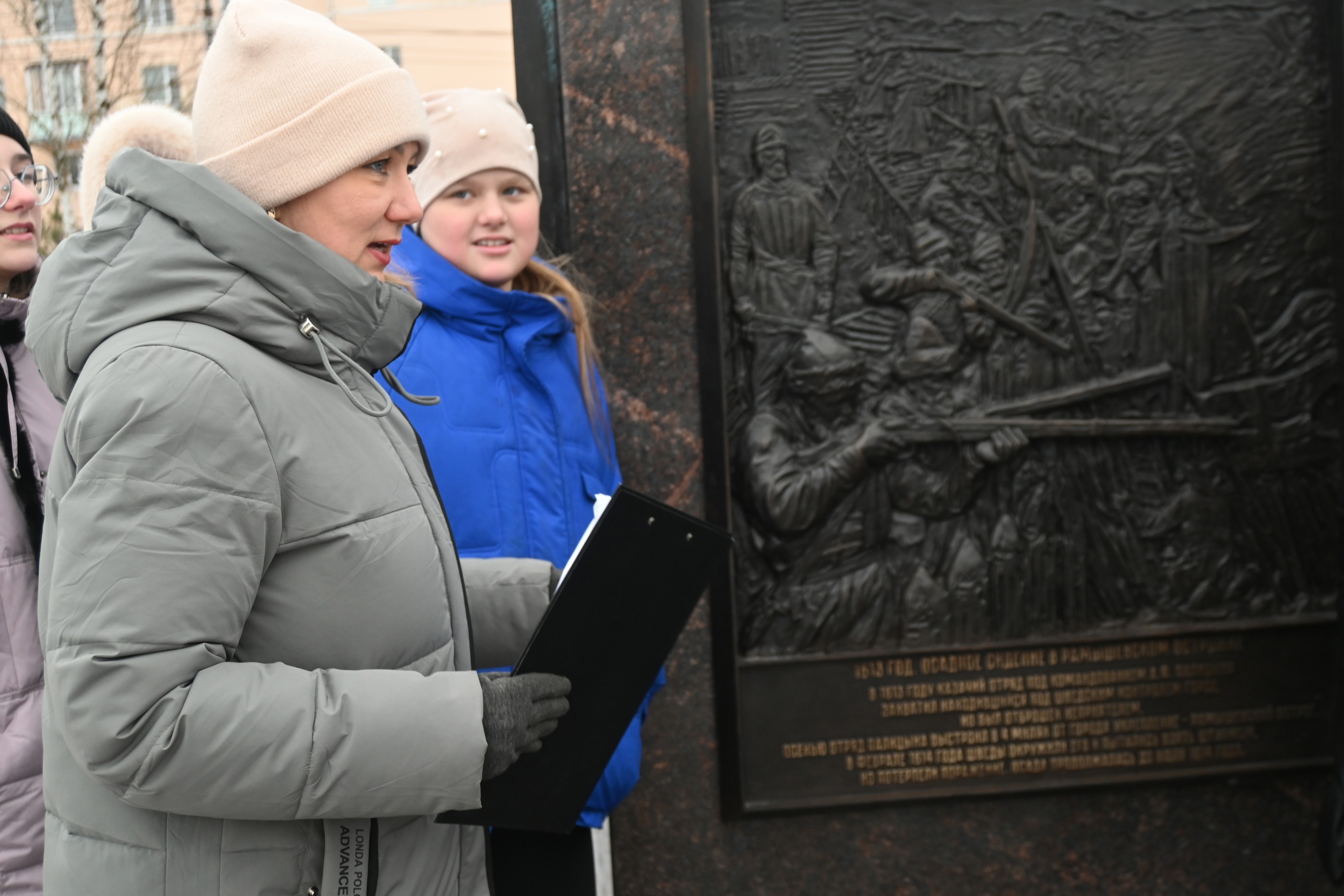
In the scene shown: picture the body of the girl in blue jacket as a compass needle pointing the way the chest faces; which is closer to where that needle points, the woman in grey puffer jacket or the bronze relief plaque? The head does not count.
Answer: the woman in grey puffer jacket

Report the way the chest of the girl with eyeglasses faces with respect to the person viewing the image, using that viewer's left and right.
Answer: facing the viewer and to the right of the viewer

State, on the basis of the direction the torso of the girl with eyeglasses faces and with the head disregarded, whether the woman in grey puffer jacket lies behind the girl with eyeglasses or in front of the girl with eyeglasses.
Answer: in front

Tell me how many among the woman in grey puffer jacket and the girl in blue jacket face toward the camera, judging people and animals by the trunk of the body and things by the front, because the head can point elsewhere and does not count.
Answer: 1

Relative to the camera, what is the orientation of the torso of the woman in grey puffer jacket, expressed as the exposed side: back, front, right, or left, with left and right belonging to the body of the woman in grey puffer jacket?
right

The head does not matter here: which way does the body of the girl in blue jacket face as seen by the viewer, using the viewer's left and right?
facing the viewer

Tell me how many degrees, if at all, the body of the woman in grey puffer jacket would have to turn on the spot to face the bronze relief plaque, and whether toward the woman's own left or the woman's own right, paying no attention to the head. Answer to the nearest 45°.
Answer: approximately 45° to the woman's own left

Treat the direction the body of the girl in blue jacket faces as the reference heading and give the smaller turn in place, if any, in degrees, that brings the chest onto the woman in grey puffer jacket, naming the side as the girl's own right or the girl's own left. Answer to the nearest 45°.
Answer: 0° — they already face them

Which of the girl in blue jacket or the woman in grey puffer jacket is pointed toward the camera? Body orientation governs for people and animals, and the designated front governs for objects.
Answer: the girl in blue jacket

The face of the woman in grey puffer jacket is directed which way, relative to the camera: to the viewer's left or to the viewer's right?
to the viewer's right

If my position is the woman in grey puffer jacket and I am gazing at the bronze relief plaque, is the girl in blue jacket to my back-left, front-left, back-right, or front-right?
front-left

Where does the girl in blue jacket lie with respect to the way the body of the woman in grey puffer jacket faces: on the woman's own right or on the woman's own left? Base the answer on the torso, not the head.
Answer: on the woman's own left
